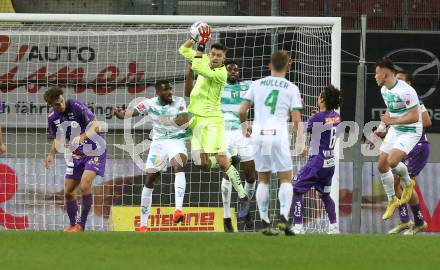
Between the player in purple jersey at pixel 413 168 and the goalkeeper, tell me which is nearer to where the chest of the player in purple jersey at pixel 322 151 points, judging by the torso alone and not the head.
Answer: the goalkeeper

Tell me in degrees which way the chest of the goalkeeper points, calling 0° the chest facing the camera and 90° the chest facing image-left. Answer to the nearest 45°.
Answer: approximately 45°

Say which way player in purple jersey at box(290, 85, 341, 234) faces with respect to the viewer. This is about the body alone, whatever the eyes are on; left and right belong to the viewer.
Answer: facing away from the viewer and to the left of the viewer

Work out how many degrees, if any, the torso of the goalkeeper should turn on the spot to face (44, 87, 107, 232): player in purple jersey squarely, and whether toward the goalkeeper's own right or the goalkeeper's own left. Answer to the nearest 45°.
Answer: approximately 45° to the goalkeeper's own right

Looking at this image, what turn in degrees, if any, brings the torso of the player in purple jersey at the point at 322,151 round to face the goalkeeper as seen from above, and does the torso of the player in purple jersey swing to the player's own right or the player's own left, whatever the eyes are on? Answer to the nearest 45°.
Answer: approximately 45° to the player's own left
